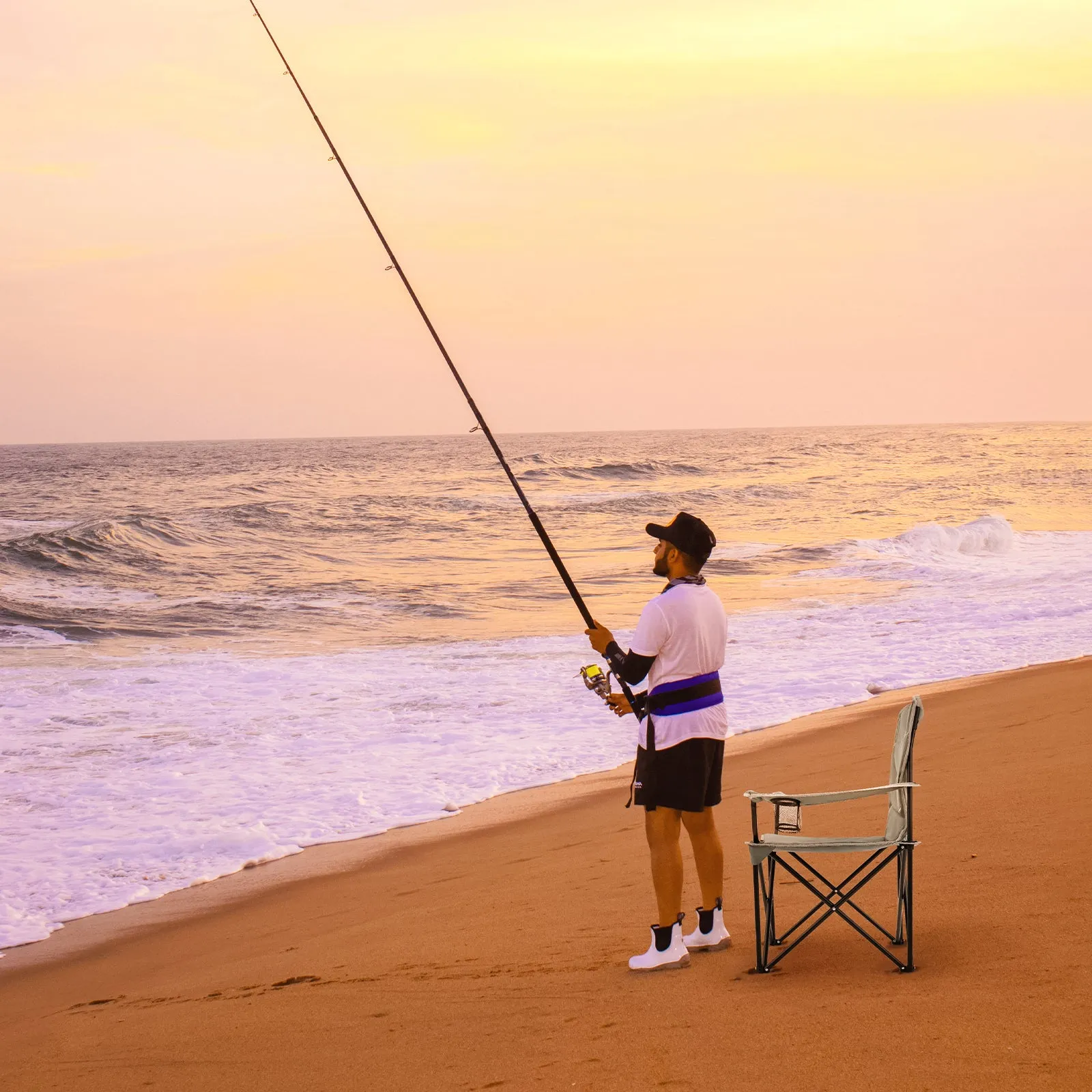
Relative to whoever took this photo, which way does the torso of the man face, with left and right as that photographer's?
facing away from the viewer and to the left of the viewer

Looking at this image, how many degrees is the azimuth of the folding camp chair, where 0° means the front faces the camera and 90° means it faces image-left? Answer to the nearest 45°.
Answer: approximately 90°
